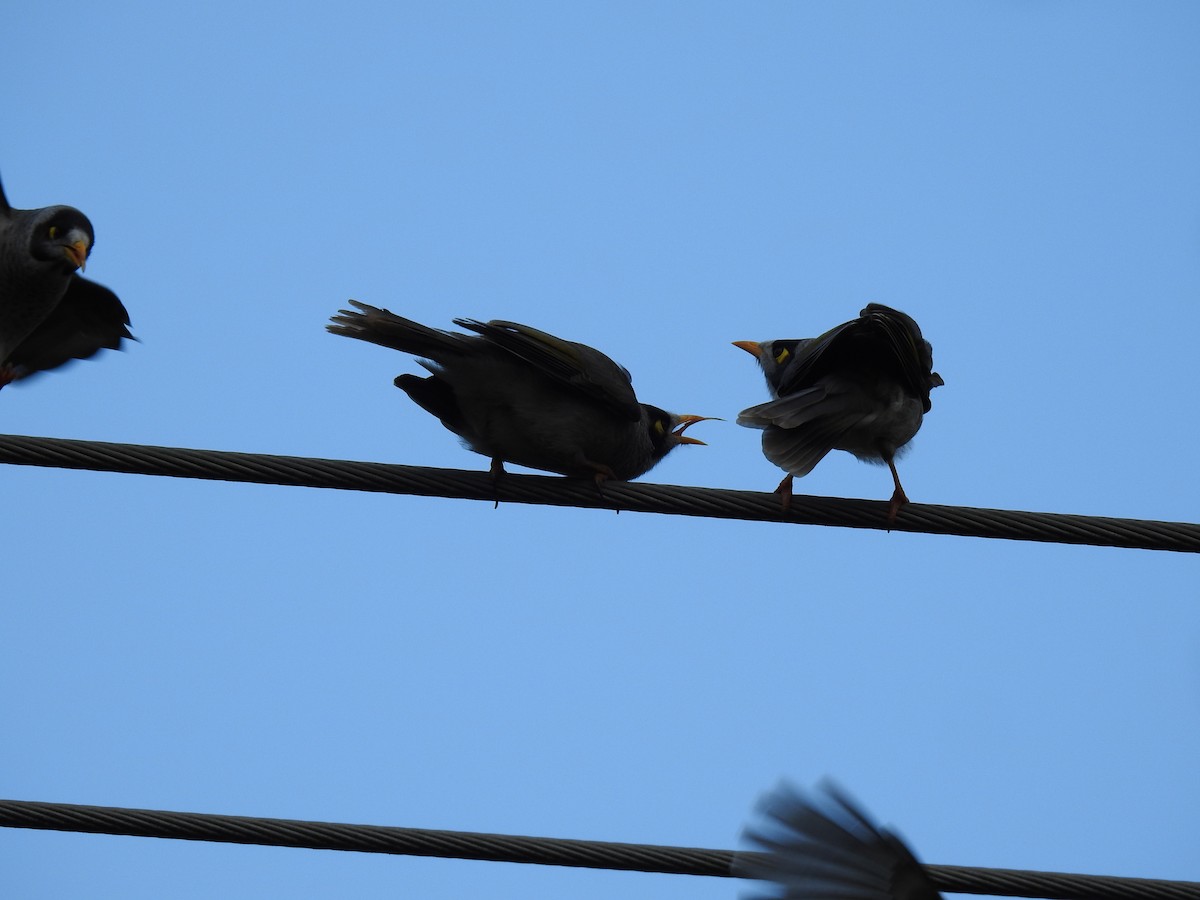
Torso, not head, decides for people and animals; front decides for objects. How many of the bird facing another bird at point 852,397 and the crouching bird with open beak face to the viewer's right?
1

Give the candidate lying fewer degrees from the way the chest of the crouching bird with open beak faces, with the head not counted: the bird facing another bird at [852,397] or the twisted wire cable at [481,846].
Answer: the bird facing another bird

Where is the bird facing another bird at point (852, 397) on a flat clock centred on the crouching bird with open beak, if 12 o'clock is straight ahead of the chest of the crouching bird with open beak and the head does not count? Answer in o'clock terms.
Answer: The bird facing another bird is roughly at 12 o'clock from the crouching bird with open beak.

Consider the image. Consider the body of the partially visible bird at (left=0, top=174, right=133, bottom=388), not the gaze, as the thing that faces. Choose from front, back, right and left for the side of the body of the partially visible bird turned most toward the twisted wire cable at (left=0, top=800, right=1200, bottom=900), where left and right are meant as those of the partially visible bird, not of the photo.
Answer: front

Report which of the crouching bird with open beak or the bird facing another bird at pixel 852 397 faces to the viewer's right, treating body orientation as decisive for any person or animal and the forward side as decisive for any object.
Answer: the crouching bird with open beak

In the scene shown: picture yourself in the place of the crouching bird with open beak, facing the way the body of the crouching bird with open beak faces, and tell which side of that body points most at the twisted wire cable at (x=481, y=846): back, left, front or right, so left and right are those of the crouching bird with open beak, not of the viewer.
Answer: right

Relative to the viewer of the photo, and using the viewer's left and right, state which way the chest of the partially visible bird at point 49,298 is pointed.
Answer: facing the viewer and to the right of the viewer

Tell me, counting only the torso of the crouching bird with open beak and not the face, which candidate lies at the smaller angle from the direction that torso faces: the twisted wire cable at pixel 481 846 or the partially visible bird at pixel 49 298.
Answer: the twisted wire cable

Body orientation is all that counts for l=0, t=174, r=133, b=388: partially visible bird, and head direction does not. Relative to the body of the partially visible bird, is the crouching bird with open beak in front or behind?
in front

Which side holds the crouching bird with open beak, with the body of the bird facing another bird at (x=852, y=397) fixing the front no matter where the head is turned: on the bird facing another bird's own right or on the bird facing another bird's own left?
on the bird facing another bird's own left

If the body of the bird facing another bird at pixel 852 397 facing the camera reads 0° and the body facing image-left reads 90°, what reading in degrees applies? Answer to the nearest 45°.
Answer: approximately 135°

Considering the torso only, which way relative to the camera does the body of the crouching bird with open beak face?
to the viewer's right
